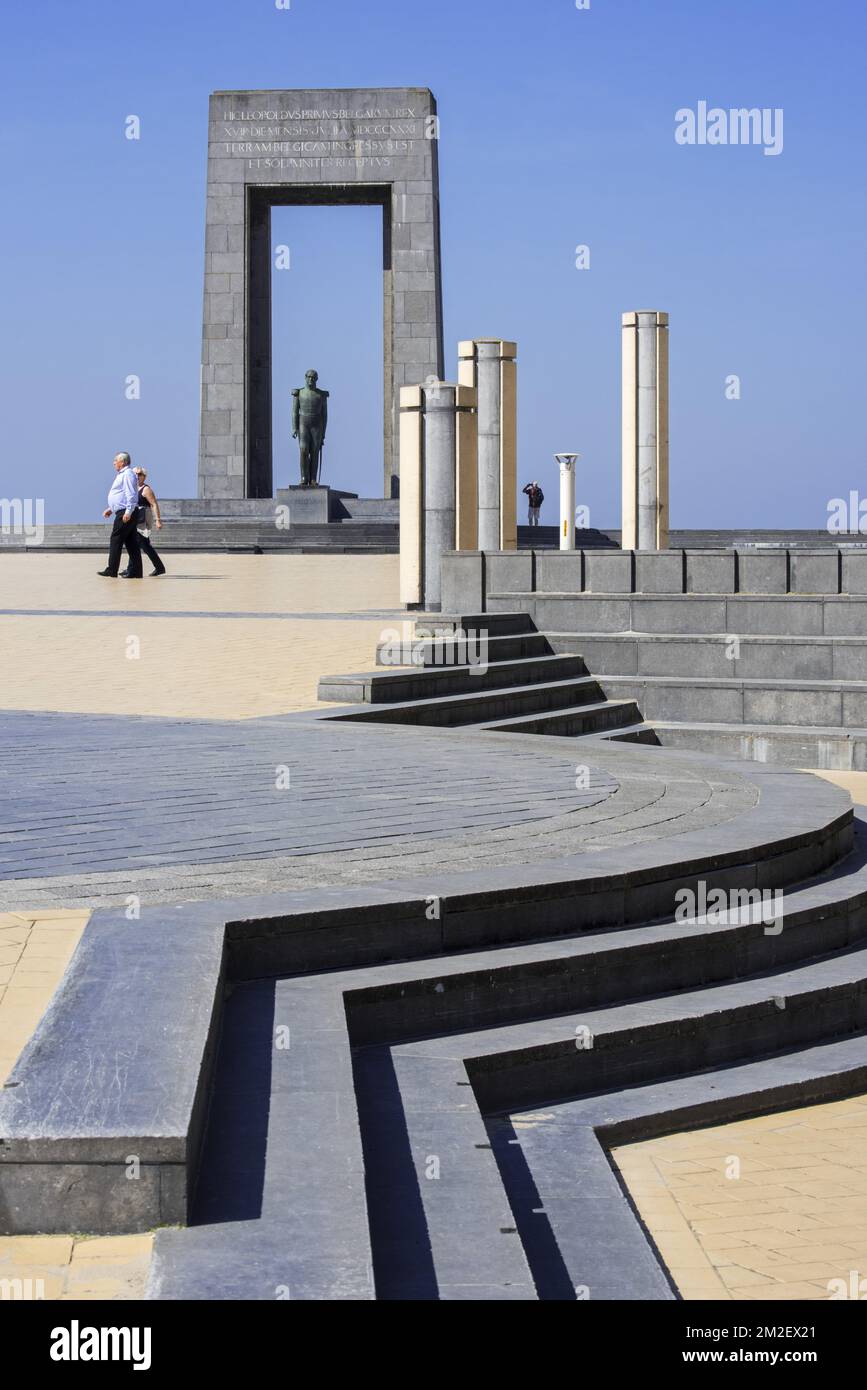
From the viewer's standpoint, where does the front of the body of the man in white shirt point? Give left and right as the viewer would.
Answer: facing to the left of the viewer

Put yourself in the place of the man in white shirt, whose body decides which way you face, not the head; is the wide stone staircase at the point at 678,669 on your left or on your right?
on your left

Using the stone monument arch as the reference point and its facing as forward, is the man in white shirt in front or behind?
in front

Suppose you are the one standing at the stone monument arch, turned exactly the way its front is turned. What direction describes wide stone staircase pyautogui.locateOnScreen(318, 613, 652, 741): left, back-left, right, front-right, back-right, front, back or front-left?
front

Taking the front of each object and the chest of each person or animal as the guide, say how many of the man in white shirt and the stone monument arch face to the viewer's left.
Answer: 1

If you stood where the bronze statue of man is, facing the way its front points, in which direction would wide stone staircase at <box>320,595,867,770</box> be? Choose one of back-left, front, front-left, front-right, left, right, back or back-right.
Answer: front

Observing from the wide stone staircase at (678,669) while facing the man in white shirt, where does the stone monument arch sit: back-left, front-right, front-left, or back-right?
front-right

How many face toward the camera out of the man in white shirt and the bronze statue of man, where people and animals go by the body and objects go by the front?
1

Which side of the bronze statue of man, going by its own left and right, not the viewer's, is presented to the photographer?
front

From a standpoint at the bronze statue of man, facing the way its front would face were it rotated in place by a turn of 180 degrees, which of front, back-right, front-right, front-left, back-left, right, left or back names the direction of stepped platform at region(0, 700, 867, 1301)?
back

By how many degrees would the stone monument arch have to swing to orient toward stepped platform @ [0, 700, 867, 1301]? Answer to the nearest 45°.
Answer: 0° — it already faces it
